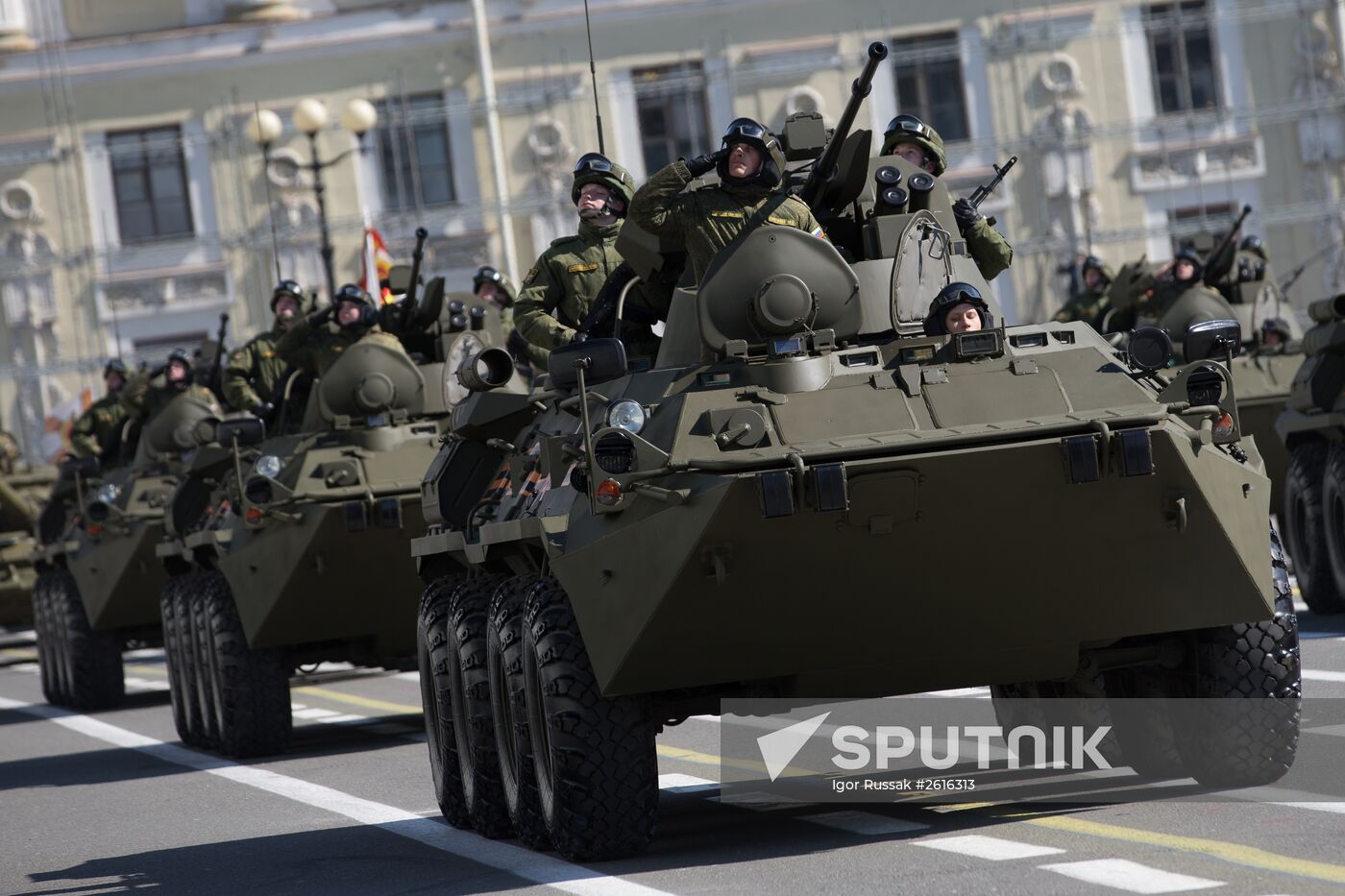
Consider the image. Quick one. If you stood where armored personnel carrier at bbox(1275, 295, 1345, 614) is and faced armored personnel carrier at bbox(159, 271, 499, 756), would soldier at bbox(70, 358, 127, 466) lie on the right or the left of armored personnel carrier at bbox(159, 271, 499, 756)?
right

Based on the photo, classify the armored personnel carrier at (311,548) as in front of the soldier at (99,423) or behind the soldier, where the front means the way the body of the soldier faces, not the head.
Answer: in front

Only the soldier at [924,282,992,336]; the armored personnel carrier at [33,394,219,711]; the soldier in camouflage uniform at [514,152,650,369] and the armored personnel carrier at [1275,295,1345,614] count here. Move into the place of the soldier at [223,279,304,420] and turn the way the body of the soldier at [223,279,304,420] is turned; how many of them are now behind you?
1

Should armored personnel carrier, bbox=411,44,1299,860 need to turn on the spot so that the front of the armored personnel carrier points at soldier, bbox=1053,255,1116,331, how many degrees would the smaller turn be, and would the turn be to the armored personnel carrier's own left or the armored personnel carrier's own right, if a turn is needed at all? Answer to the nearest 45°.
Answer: approximately 180°
